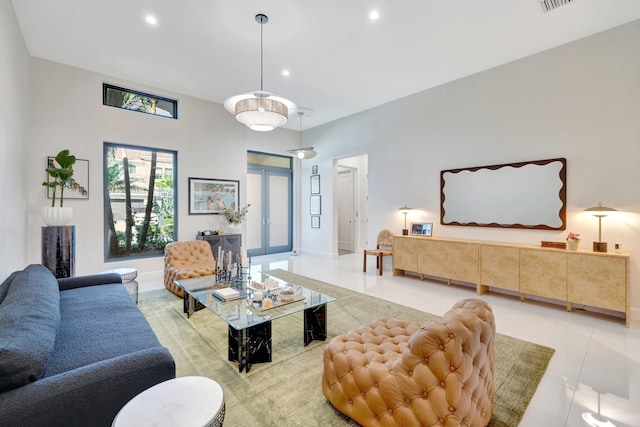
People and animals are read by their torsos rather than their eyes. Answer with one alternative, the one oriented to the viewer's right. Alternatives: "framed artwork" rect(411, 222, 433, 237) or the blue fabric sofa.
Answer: the blue fabric sofa

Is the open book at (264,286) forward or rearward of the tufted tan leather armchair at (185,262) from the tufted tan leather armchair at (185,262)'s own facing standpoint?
forward

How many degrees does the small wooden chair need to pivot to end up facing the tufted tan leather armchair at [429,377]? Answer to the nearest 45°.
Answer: approximately 45° to its left

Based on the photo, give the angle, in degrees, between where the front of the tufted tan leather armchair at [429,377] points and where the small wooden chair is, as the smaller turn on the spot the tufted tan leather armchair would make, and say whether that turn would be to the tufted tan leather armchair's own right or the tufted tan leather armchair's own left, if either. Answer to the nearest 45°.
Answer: approximately 45° to the tufted tan leather armchair's own right

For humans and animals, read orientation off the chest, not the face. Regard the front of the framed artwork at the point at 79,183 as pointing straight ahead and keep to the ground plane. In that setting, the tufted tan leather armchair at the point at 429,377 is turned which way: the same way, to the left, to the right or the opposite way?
the opposite way

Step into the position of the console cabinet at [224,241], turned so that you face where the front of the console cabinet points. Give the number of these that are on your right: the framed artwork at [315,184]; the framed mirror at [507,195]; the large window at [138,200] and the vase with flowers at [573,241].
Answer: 1

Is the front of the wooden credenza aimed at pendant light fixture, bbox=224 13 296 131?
yes

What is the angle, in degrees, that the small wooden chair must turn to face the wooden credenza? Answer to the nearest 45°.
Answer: approximately 90° to its left

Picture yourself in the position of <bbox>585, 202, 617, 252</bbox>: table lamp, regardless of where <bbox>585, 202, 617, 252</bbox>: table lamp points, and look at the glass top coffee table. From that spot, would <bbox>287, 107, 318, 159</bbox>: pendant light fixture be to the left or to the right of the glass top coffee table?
right

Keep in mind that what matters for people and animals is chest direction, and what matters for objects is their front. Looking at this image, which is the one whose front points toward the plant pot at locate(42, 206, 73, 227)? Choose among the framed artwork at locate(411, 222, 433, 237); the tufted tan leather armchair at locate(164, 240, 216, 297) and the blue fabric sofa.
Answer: the framed artwork

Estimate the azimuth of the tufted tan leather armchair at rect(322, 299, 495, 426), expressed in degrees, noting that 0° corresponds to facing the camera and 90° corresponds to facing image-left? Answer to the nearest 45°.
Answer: approximately 135°

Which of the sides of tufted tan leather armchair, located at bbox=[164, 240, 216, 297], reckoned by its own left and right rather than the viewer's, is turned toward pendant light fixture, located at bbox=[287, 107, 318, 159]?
left

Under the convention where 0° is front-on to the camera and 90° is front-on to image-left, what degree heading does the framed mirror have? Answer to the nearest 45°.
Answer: approximately 45°

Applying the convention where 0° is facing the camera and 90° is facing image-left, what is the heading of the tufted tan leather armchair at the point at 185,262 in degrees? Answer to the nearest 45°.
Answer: approximately 315°
